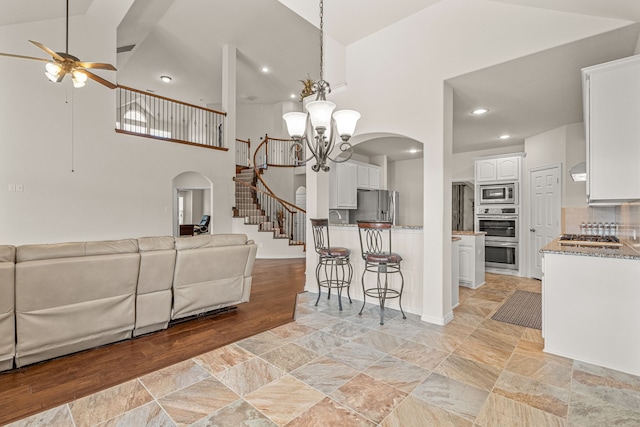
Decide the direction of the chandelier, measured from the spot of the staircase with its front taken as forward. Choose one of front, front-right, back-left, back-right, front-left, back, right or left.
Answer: front-right

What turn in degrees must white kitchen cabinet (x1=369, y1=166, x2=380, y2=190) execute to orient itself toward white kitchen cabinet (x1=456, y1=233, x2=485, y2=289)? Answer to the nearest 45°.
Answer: approximately 45° to its left

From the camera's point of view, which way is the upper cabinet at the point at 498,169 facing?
toward the camera

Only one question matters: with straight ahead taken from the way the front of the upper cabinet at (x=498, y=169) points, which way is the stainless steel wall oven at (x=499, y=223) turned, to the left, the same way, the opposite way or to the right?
the same way

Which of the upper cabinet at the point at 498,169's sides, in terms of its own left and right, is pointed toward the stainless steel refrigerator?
right

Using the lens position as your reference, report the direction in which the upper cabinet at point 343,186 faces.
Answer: facing the viewer and to the right of the viewer

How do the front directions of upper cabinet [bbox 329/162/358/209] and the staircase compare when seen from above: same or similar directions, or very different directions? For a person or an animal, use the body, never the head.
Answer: same or similar directions

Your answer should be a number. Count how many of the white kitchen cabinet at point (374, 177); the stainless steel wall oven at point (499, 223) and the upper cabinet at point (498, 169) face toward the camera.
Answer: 3

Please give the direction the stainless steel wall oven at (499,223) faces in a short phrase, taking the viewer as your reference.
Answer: facing the viewer

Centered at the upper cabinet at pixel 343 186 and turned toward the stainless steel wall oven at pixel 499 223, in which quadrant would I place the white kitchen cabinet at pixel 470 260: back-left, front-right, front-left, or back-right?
front-right

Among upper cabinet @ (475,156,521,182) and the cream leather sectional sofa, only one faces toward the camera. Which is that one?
the upper cabinet

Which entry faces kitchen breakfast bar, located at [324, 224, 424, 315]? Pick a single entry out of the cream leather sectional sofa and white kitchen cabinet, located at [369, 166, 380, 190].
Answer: the white kitchen cabinet

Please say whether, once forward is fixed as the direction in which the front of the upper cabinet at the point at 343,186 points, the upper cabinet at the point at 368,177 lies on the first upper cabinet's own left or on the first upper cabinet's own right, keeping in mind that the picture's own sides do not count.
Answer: on the first upper cabinet's own left
